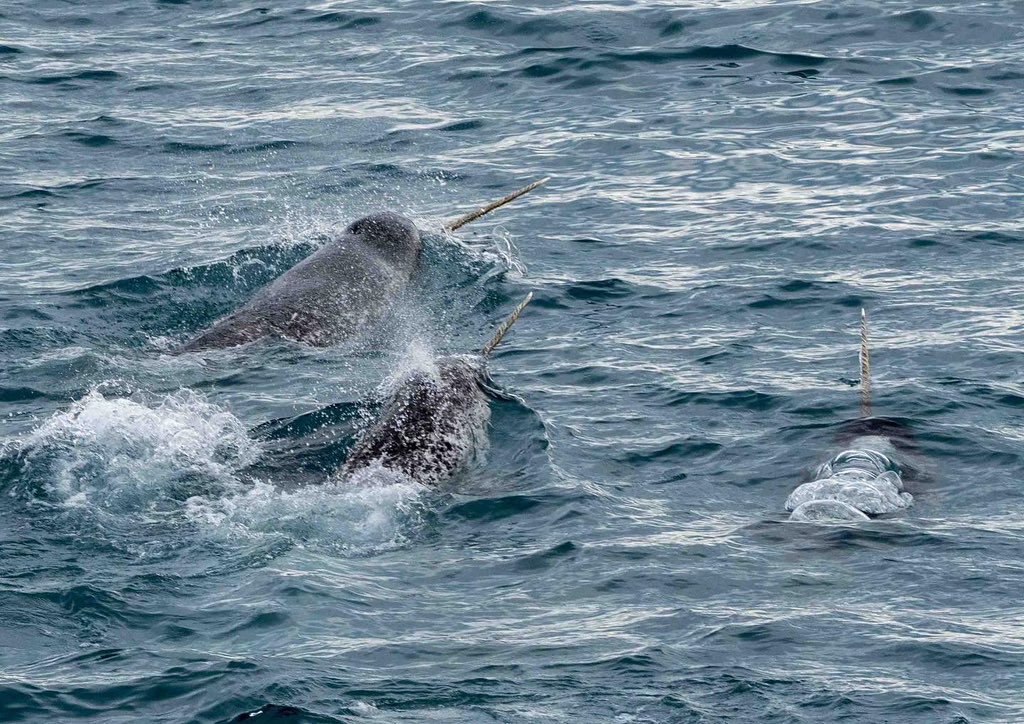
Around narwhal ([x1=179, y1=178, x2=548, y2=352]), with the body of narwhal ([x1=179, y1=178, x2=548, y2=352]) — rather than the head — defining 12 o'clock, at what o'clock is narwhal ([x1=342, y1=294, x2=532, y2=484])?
narwhal ([x1=342, y1=294, x2=532, y2=484]) is roughly at 4 o'clock from narwhal ([x1=179, y1=178, x2=548, y2=352]).

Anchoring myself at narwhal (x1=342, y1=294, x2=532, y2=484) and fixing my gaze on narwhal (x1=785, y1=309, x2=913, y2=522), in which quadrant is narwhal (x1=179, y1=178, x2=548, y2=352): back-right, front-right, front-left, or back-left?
back-left

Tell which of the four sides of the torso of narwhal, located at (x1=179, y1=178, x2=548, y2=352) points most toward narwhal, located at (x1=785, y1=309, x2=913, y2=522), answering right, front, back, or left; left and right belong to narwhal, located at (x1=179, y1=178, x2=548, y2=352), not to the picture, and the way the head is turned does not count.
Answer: right

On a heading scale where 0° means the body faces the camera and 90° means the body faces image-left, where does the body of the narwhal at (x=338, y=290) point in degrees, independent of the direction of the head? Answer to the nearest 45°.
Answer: approximately 225°

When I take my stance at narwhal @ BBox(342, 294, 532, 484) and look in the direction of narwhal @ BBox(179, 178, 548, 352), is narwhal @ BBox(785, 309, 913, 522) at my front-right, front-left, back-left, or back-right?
back-right
